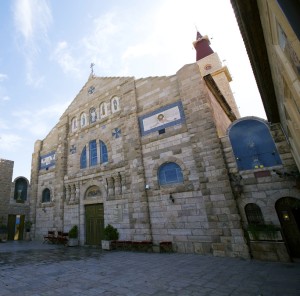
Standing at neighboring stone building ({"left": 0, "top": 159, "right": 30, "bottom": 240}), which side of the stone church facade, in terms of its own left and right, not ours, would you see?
right

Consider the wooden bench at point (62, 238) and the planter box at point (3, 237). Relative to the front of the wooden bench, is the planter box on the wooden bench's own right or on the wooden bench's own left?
on the wooden bench's own right

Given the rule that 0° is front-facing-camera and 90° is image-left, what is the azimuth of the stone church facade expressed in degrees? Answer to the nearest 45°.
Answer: approximately 45°

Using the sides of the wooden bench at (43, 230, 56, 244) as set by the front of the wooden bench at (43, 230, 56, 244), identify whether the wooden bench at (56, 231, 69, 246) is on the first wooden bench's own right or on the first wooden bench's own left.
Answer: on the first wooden bench's own left

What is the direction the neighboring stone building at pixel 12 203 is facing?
toward the camera

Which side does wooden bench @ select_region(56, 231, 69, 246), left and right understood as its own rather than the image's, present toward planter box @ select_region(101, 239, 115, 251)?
left

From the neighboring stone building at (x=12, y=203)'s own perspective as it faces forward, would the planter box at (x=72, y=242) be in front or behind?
in front

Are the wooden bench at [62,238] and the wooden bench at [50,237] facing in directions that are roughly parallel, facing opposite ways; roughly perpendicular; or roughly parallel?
roughly parallel

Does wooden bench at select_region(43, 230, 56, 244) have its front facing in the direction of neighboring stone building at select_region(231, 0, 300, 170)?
no

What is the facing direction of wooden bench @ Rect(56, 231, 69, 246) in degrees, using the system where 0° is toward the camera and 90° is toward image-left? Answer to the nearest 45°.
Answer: approximately 45°

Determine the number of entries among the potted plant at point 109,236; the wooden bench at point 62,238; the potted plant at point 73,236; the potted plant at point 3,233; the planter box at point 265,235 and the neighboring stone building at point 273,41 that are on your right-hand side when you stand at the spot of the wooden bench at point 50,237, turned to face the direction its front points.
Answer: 1

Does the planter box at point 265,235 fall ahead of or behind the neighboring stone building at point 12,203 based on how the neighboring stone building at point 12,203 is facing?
ahead

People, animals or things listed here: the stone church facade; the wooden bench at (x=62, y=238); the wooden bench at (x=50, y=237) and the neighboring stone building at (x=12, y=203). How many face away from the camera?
0

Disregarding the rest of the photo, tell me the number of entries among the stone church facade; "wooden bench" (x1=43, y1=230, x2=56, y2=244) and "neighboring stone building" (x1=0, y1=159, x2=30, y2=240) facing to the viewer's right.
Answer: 0

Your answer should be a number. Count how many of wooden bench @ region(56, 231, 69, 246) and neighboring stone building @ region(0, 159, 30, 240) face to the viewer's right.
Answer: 0

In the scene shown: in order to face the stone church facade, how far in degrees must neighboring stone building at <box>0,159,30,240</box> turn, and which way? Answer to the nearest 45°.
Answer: approximately 45° to its left

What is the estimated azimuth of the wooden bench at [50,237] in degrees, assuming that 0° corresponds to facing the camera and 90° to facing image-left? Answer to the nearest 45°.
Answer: approximately 45°
